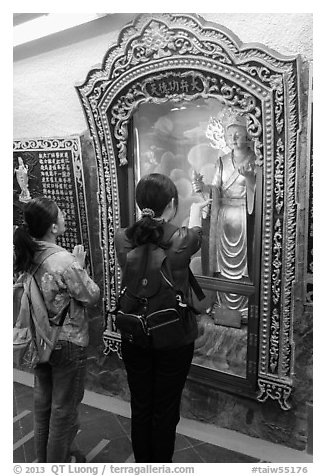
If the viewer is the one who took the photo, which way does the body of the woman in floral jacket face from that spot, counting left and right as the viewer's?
facing away from the viewer and to the right of the viewer

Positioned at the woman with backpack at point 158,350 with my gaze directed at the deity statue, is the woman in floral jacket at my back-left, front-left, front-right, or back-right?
back-left

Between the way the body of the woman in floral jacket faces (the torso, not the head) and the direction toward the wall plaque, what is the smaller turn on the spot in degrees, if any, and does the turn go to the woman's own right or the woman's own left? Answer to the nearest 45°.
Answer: approximately 45° to the woman's own left

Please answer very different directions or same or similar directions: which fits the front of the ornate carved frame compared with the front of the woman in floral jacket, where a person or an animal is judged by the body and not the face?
very different directions

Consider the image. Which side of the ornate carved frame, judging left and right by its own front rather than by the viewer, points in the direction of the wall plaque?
right

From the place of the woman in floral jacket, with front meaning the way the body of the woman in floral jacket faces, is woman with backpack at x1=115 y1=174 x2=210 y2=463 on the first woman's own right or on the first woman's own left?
on the first woman's own right

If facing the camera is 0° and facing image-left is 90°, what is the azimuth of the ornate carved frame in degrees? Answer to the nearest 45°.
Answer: approximately 45°

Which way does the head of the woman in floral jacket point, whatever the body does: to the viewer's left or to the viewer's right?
to the viewer's right
